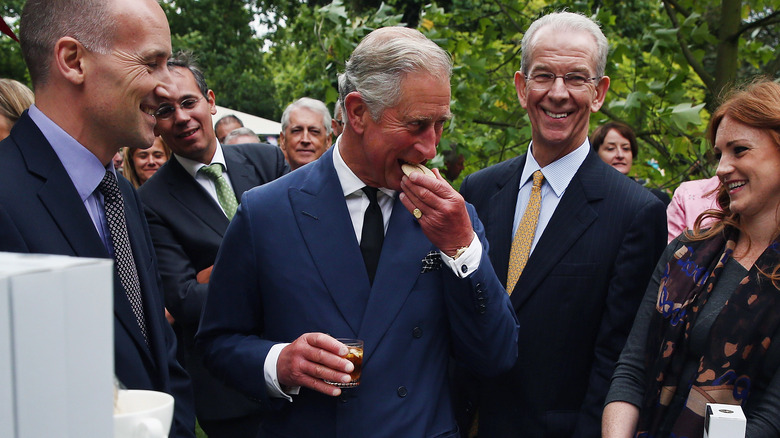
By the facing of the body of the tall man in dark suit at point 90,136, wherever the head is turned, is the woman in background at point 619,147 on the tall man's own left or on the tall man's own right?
on the tall man's own left

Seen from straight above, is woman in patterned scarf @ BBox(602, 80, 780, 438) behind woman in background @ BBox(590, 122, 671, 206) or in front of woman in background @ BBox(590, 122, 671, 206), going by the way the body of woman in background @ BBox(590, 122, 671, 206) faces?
in front

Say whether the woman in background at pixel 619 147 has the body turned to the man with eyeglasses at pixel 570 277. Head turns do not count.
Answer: yes

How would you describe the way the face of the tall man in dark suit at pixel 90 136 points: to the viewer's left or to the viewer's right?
to the viewer's right

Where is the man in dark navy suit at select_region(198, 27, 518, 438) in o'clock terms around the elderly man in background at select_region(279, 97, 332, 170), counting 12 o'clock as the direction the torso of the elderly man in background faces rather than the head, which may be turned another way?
The man in dark navy suit is roughly at 12 o'clock from the elderly man in background.

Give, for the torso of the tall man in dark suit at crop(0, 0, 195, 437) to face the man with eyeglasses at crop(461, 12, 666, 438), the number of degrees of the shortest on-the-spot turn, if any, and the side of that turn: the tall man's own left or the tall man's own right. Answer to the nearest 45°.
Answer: approximately 45° to the tall man's own left

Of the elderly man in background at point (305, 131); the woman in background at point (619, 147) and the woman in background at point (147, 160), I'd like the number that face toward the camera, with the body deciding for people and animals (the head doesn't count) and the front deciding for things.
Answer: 3

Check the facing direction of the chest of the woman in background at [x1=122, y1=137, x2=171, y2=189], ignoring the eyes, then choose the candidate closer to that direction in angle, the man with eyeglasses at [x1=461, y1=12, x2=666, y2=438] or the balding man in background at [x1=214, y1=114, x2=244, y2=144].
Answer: the man with eyeglasses

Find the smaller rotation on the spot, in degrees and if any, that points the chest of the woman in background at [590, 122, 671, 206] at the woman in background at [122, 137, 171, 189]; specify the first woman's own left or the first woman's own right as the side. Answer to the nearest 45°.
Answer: approximately 90° to the first woman's own right

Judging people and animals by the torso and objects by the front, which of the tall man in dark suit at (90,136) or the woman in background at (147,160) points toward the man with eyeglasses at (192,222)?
the woman in background

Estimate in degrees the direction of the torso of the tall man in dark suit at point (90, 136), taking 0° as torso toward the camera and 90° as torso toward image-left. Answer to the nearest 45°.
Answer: approximately 315°

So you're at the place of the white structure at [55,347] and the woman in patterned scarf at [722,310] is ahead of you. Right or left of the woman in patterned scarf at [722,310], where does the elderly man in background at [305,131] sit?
left

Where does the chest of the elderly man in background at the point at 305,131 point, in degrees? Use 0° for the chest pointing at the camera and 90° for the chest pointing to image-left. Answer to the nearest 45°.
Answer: approximately 0°
